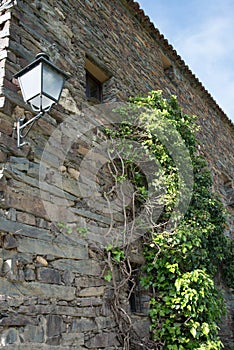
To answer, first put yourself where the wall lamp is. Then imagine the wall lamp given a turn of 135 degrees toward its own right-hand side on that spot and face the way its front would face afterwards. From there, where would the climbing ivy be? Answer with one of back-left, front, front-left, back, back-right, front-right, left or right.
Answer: back-right

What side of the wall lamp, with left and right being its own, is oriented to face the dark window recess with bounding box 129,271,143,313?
left

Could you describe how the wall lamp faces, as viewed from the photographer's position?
facing the viewer and to the right of the viewer
